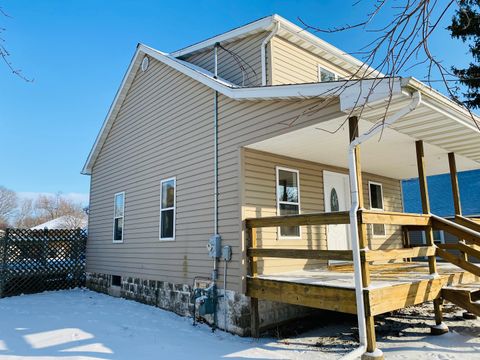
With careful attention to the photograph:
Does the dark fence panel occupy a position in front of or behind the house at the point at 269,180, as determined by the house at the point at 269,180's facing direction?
behind

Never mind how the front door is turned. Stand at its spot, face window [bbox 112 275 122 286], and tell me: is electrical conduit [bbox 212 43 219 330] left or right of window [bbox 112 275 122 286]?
left

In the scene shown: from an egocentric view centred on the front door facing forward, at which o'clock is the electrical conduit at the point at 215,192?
The electrical conduit is roughly at 3 o'clock from the front door.

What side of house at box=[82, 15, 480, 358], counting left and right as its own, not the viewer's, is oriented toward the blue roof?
left

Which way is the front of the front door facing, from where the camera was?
facing the viewer and to the right of the viewer
